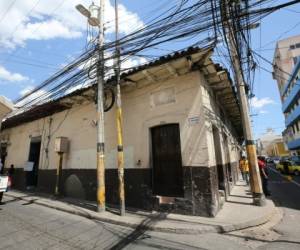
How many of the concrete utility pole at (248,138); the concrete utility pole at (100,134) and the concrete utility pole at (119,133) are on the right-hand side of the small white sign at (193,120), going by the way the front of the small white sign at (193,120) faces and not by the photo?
2

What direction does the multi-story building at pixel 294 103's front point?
to the viewer's left

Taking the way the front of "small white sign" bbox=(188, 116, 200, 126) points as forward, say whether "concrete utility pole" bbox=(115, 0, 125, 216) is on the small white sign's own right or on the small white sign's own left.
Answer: on the small white sign's own right

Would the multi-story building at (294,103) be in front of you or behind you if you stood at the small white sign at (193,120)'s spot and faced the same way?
behind

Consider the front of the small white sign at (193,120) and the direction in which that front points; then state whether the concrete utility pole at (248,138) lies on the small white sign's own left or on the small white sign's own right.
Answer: on the small white sign's own left

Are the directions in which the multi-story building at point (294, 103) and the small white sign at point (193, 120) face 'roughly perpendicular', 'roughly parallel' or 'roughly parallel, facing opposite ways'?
roughly perpendicular

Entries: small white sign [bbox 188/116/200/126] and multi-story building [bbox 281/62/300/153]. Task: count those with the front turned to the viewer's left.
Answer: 1

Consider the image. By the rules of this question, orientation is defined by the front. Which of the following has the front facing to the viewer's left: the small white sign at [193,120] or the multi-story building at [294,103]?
the multi-story building

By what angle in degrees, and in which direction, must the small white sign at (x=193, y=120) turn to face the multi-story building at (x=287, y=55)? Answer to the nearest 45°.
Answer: approximately 135° to its left

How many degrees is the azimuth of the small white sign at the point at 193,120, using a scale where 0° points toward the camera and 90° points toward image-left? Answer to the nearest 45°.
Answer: approximately 0°
